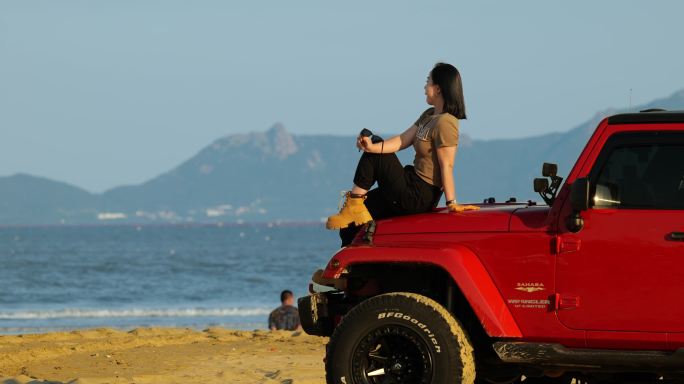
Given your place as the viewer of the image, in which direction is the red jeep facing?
facing to the left of the viewer
